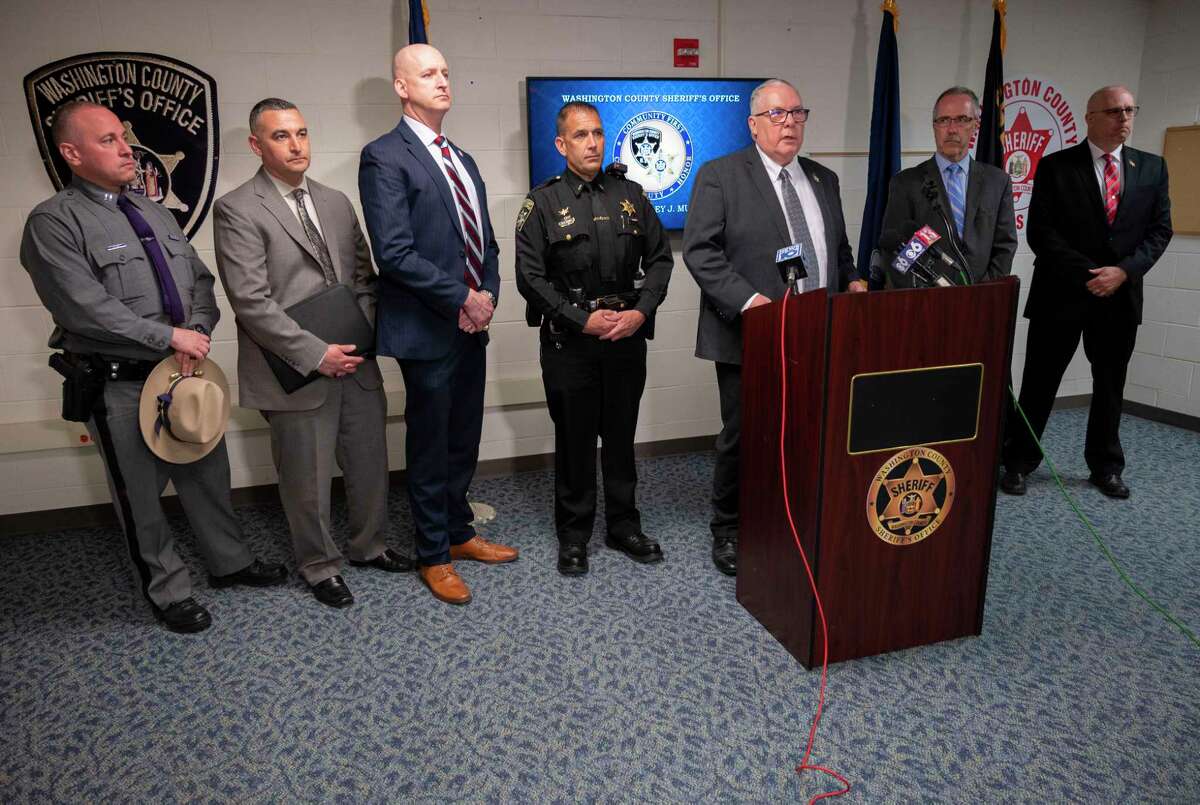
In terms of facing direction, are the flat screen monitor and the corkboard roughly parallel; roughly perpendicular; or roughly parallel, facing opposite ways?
roughly perpendicular

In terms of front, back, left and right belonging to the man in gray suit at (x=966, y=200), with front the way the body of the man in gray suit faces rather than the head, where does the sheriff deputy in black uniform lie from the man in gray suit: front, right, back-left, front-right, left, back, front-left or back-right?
front-right

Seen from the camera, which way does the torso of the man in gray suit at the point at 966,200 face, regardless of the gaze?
toward the camera

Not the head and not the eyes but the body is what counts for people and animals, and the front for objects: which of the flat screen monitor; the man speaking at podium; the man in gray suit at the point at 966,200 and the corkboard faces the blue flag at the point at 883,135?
the corkboard

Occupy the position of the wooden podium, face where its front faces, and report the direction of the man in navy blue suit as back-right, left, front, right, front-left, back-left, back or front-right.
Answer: back-right

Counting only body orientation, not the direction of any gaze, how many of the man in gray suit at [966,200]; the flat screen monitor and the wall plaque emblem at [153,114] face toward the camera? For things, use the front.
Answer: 3

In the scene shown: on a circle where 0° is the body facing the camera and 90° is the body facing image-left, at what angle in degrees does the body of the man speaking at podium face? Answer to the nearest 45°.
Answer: approximately 315°

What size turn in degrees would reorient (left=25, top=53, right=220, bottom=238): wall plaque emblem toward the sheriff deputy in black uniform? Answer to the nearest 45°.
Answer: approximately 45° to its left

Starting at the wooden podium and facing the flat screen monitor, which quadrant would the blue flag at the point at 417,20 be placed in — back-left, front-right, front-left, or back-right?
front-left

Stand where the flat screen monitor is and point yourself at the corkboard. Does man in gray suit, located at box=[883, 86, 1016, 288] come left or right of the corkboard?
right

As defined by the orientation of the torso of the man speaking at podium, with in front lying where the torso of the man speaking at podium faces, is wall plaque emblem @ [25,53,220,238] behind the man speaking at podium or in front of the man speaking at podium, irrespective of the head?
behind

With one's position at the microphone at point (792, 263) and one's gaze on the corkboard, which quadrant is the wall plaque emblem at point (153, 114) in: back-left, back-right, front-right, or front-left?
back-left

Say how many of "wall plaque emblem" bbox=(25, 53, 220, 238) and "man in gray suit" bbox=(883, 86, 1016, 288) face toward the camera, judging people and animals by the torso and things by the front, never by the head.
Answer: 2

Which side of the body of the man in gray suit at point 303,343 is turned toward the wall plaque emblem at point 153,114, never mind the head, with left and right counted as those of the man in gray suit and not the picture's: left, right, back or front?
back

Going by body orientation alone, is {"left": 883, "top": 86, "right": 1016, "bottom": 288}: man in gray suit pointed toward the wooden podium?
yes

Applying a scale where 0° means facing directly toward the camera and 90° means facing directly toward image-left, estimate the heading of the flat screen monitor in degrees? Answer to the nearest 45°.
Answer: approximately 0°
